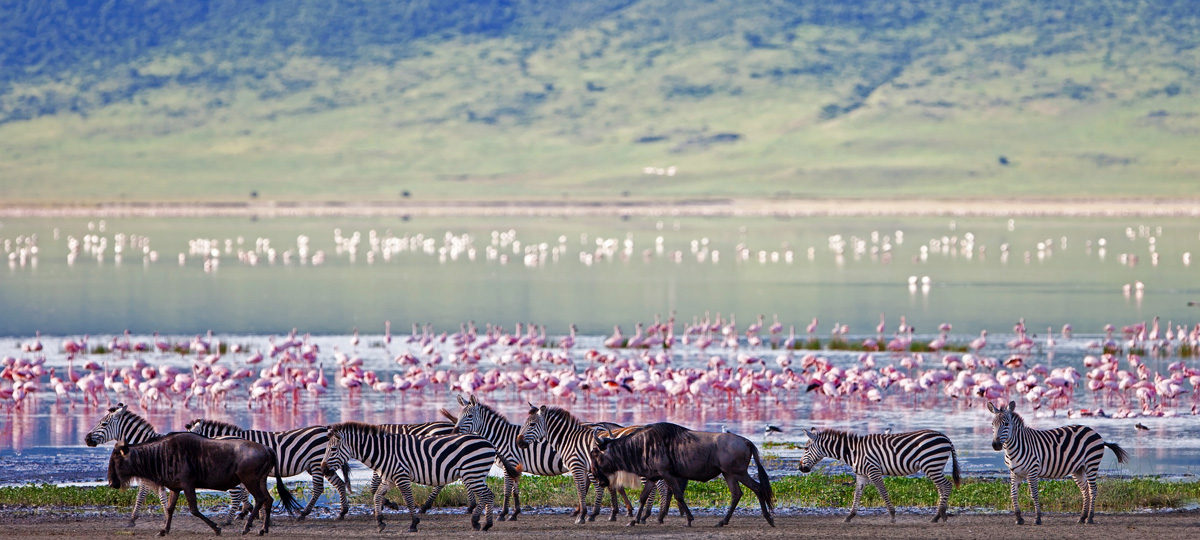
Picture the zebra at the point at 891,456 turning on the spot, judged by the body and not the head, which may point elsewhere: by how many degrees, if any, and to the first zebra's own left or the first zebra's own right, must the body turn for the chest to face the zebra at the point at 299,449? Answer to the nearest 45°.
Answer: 0° — it already faces it

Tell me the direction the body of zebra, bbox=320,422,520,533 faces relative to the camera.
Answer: to the viewer's left

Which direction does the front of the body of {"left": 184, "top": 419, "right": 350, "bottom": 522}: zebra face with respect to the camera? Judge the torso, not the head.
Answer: to the viewer's left

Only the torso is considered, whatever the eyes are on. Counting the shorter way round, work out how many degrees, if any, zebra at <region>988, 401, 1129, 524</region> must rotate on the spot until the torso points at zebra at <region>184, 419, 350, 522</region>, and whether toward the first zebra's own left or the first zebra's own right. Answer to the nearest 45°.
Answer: approximately 45° to the first zebra's own right

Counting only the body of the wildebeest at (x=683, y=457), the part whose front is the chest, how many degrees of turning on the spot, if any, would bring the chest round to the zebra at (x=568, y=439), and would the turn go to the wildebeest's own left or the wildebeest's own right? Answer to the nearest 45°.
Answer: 0° — it already faces it

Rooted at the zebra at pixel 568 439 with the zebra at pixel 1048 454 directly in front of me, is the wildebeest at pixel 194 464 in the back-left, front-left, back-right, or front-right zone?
back-right

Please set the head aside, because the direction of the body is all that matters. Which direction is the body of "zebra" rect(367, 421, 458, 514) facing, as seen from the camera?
to the viewer's left

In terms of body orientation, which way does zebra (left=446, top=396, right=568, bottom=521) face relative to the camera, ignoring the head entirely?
to the viewer's left

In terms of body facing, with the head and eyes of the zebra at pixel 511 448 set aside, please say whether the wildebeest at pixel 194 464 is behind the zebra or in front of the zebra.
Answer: in front

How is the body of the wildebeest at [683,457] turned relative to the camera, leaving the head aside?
to the viewer's left

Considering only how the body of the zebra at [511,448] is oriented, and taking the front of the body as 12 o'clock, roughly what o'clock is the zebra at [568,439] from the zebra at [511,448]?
the zebra at [568,439] is roughly at 7 o'clock from the zebra at [511,448].

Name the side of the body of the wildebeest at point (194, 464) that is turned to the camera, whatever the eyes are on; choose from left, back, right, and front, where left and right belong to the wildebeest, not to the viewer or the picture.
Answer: left

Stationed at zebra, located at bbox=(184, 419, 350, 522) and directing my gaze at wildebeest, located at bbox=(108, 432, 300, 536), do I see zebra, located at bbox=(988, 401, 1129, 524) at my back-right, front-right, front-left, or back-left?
back-left

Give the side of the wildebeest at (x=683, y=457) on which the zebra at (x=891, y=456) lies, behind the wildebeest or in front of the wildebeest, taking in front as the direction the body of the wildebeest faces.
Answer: behind

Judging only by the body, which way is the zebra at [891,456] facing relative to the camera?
to the viewer's left
